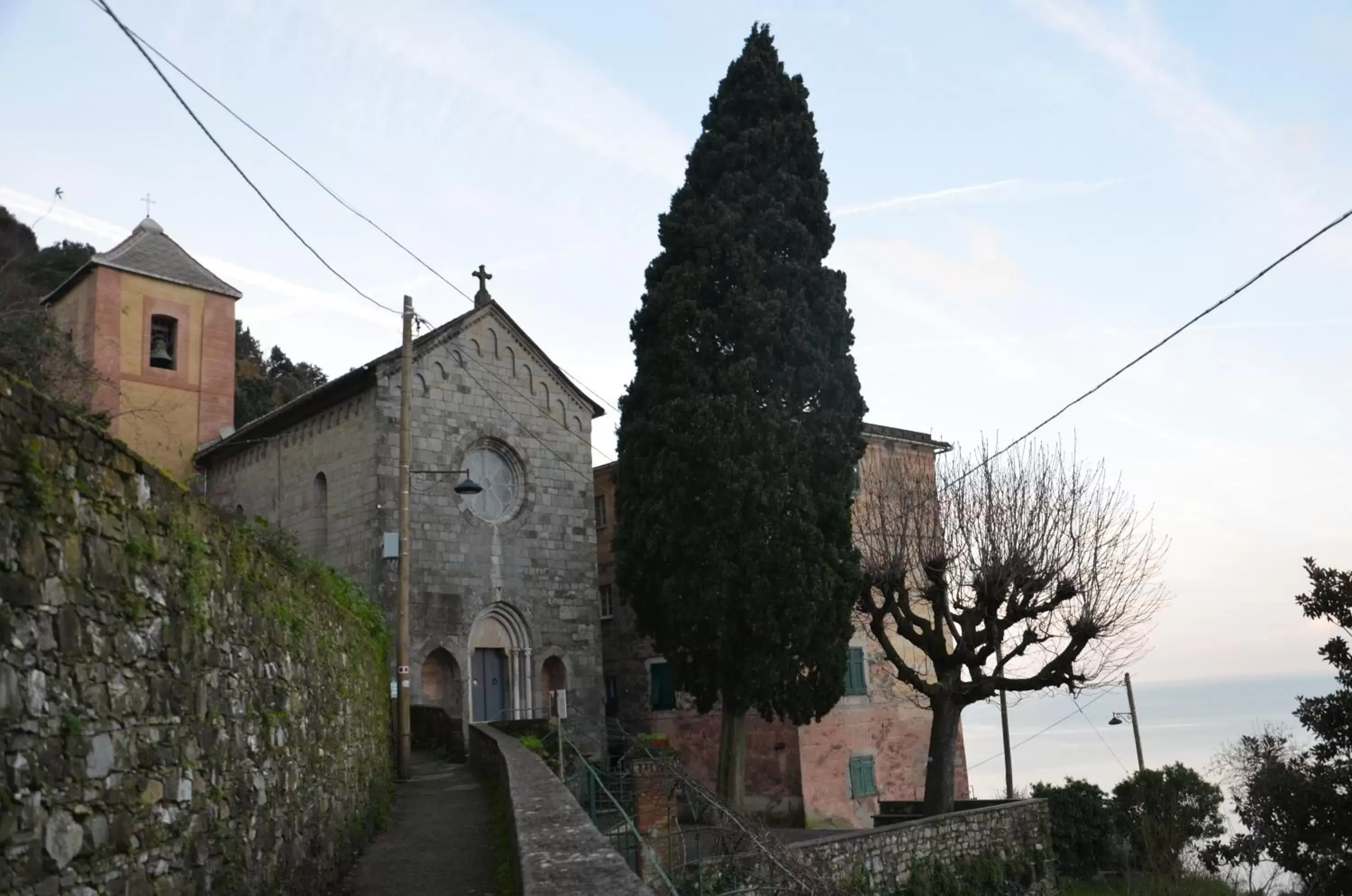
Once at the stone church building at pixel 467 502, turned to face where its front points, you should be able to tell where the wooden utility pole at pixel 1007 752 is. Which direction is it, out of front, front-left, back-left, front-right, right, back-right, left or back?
front-left

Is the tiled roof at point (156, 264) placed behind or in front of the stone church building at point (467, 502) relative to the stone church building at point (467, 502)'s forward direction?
behind

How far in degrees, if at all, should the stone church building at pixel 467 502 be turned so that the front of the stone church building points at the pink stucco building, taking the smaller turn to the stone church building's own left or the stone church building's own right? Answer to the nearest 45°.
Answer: approximately 45° to the stone church building's own left

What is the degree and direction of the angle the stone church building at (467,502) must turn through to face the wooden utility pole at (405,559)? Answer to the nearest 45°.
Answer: approximately 45° to its right

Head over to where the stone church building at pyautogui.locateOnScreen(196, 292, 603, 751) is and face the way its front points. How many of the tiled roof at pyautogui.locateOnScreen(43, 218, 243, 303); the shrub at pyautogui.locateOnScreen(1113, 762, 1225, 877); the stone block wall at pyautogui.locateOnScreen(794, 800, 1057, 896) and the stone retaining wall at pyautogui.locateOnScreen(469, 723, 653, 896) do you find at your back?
1

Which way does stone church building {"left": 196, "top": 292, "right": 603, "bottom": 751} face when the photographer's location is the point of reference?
facing the viewer and to the right of the viewer

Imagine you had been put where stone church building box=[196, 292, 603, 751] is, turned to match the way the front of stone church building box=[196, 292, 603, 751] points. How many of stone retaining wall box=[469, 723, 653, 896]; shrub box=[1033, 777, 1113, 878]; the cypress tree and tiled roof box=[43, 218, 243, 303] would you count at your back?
1
